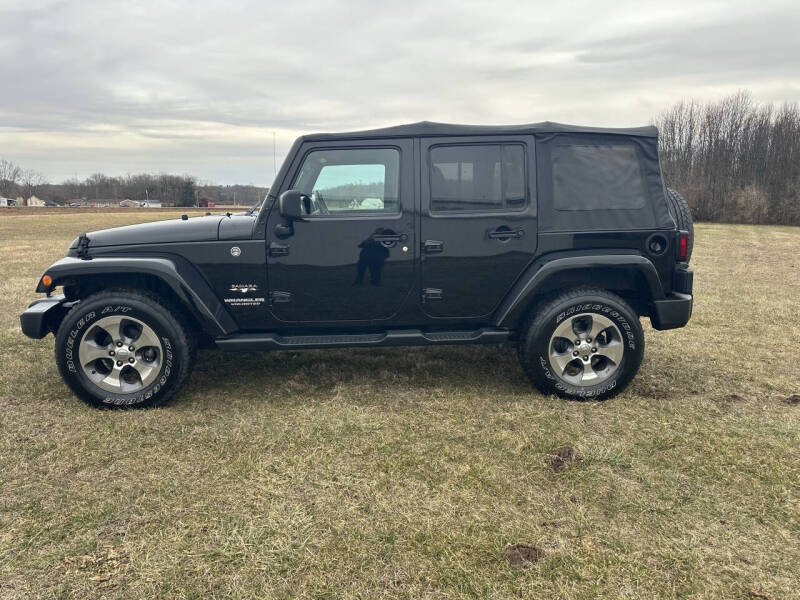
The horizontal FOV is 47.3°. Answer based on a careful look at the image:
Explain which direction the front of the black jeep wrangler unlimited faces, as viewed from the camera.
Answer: facing to the left of the viewer
